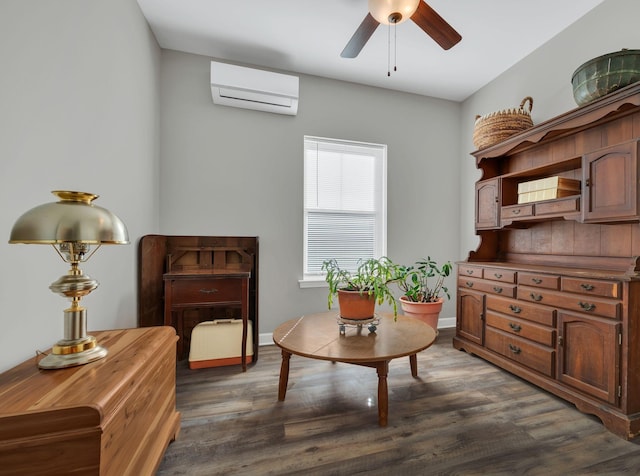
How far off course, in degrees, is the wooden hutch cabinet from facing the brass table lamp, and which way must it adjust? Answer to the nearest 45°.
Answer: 0° — it already faces it

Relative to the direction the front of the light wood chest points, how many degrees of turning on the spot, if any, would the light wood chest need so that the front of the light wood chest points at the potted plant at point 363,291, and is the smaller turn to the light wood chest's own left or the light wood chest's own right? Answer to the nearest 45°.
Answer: approximately 45° to the light wood chest's own left

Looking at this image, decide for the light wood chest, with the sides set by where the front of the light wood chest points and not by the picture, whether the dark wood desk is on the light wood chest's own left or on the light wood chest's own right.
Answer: on the light wood chest's own left

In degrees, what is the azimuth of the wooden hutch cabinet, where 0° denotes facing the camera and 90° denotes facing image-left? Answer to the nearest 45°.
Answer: approximately 45°

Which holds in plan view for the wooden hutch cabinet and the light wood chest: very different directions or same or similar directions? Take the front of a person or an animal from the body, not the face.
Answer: very different directions

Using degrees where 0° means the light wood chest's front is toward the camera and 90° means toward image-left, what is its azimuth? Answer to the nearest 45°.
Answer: approximately 315°
